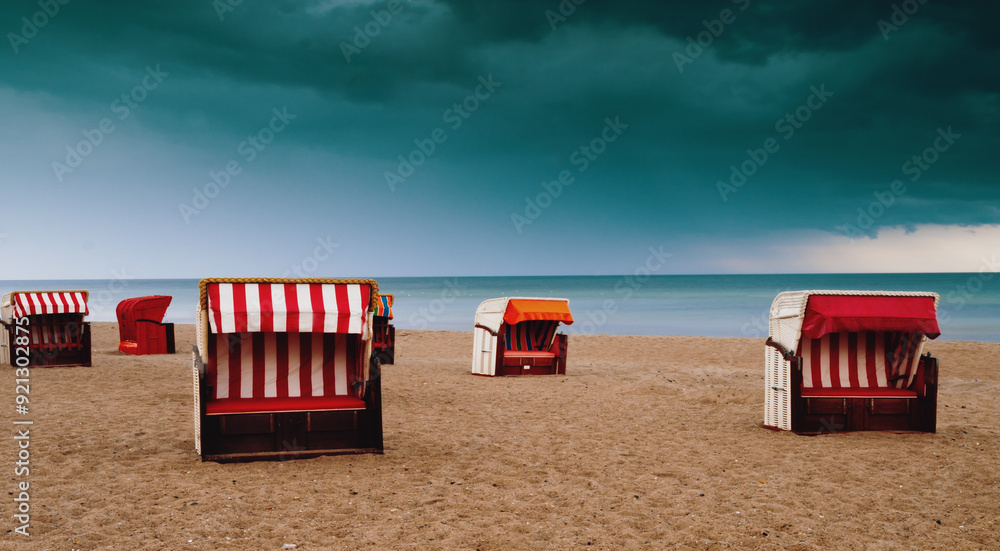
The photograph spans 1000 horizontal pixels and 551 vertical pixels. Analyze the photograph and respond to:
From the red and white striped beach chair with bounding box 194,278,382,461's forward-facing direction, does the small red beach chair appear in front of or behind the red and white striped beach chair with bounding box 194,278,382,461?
behind

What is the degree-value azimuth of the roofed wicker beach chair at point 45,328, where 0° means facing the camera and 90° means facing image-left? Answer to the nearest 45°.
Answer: approximately 0°

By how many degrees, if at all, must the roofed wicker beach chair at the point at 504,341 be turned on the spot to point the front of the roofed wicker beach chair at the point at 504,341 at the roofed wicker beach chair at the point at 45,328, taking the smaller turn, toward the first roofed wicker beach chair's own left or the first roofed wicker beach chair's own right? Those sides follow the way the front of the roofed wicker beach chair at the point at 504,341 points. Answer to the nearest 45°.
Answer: approximately 135° to the first roofed wicker beach chair's own right

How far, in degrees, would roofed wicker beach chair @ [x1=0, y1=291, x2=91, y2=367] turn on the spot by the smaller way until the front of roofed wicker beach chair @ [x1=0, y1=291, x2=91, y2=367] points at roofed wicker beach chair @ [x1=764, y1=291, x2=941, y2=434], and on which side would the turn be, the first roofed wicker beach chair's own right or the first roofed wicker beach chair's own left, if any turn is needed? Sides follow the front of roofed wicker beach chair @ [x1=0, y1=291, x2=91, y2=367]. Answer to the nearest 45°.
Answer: approximately 45° to the first roofed wicker beach chair's own left

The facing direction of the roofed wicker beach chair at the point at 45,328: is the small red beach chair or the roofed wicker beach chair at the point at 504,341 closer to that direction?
the roofed wicker beach chair

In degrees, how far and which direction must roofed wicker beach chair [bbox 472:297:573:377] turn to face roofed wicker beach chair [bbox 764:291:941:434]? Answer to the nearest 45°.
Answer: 0° — it already faces it

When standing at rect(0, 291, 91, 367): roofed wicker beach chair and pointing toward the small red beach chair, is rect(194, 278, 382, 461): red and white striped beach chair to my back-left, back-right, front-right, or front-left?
back-right

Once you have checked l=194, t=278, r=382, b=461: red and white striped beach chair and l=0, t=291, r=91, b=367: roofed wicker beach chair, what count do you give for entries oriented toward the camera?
2

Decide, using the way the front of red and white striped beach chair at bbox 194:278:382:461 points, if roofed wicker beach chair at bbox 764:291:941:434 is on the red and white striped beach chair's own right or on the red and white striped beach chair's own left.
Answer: on the red and white striped beach chair's own left
